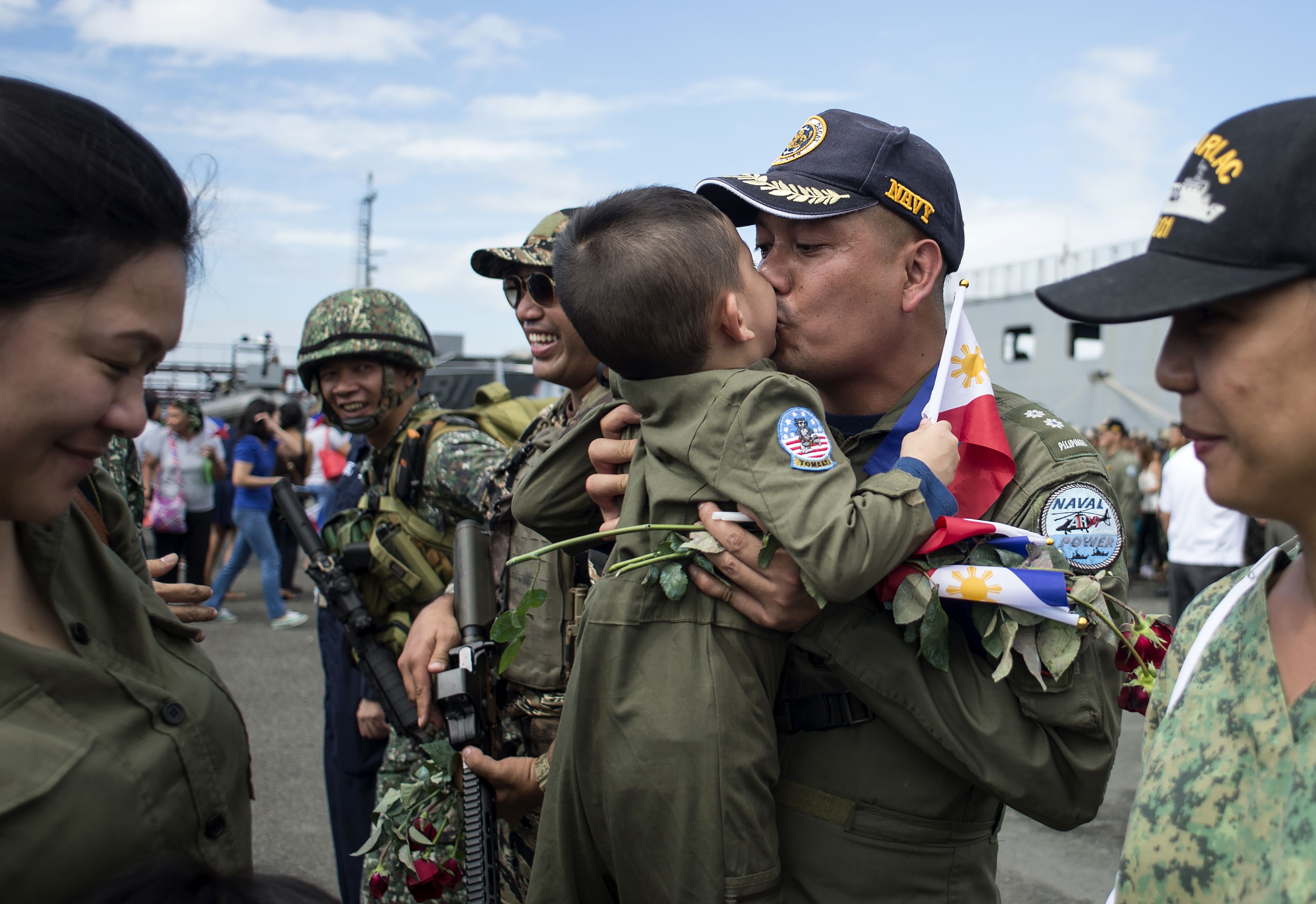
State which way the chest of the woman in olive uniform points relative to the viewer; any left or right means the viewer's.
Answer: facing the viewer and to the right of the viewer

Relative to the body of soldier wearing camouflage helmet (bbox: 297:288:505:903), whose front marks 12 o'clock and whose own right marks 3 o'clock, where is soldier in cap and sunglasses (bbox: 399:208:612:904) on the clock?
soldier in cap and sunglasses (bbox: 399:208:612:904) is roughly at 10 o'clock from soldier wearing camouflage helmet (bbox: 297:288:505:903).

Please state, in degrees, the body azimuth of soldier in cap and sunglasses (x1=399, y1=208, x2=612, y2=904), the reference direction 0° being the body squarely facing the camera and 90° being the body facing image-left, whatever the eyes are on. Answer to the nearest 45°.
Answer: approximately 45°

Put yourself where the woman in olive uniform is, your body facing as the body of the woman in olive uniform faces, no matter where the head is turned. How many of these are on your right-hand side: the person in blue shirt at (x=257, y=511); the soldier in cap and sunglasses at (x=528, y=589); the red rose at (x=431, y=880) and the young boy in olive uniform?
0

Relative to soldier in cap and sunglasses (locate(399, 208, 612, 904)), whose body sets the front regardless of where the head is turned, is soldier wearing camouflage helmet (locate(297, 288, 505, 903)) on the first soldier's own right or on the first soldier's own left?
on the first soldier's own right

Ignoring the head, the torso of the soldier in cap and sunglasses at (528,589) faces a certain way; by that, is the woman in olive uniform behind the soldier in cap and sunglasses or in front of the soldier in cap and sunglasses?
in front

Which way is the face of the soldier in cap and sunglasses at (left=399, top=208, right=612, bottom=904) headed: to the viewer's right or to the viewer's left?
to the viewer's left

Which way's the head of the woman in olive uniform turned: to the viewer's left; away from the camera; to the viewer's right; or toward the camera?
to the viewer's right

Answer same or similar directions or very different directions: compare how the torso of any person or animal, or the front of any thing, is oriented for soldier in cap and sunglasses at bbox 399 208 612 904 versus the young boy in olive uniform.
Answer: very different directions

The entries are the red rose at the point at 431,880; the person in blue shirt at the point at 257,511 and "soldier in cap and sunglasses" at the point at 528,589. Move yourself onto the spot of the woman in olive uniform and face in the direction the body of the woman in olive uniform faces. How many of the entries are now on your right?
0

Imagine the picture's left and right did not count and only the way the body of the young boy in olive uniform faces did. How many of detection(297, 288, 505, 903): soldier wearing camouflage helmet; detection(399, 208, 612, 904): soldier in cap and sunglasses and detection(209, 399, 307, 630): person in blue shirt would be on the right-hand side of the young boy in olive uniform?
0

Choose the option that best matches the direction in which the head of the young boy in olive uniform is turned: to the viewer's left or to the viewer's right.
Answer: to the viewer's right

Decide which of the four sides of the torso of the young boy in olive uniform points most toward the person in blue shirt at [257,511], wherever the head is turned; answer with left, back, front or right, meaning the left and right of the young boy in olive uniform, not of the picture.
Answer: left

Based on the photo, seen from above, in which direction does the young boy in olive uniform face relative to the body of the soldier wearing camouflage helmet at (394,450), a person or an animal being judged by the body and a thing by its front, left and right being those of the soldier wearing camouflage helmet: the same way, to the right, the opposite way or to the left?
the opposite way
